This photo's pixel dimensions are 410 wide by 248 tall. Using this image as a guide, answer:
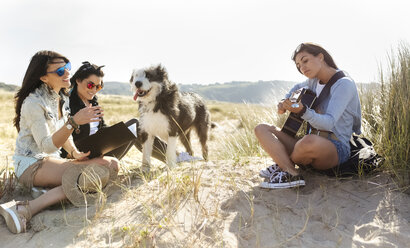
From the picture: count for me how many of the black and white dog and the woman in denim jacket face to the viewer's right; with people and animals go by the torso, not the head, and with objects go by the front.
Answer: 1

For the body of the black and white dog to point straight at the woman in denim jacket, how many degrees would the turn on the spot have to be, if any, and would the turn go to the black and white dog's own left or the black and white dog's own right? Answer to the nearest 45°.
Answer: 0° — it already faces them

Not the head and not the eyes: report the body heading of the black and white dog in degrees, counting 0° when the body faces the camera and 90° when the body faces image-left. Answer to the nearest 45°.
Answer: approximately 45°

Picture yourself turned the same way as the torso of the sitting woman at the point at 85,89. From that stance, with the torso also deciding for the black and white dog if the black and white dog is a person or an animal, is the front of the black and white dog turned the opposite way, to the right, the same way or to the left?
to the right

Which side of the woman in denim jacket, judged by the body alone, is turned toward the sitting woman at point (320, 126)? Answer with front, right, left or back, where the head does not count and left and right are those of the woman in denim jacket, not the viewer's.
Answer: front

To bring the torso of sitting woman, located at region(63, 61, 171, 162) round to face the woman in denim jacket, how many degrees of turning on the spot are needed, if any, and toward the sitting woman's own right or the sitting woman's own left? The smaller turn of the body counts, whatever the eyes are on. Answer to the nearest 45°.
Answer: approximately 45° to the sitting woman's own right

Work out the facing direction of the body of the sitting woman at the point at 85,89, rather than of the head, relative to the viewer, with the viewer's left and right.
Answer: facing the viewer and to the right of the viewer

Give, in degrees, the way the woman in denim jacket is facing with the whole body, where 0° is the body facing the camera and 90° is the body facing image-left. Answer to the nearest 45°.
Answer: approximately 270°
